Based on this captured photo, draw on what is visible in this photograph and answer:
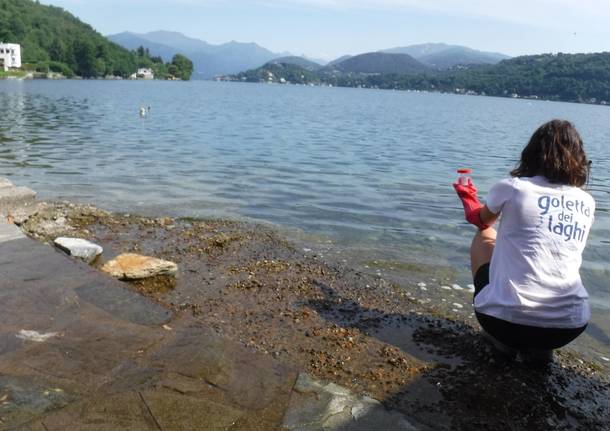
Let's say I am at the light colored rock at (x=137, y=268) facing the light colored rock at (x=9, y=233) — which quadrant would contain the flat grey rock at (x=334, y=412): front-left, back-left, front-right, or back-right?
back-left

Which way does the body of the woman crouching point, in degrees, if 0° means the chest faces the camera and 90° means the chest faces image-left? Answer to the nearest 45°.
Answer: approximately 135°

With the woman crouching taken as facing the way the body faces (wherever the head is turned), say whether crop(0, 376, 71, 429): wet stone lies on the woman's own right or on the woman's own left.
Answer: on the woman's own left

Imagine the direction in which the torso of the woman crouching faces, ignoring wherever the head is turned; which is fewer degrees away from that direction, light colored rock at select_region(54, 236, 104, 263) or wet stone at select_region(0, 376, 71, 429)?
the light colored rock

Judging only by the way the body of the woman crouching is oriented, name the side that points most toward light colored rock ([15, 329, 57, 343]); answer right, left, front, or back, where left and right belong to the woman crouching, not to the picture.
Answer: left

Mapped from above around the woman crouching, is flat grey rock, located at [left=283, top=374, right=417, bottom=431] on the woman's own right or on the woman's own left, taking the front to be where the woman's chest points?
on the woman's own left

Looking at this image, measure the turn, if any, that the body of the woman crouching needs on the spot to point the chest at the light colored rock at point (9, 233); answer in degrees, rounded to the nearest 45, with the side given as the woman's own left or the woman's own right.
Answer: approximately 45° to the woman's own left
